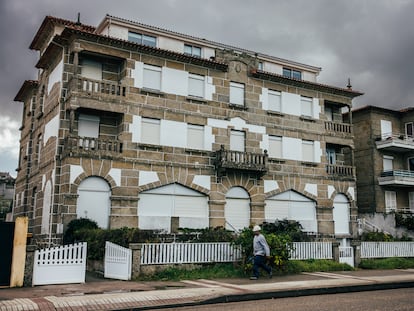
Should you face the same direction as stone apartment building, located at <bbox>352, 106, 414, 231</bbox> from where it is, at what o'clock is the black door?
The black door is roughly at 2 o'clock from the stone apartment building.

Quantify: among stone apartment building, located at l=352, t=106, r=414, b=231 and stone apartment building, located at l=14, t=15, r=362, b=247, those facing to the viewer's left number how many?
0

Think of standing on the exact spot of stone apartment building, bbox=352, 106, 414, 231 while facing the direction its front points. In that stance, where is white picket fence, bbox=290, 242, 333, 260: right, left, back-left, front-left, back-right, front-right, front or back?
front-right

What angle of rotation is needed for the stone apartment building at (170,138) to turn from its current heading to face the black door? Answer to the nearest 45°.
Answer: approximately 45° to its right

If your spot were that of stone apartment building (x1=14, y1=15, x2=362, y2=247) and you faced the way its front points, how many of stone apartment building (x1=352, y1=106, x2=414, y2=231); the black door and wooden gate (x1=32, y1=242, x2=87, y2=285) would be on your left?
1

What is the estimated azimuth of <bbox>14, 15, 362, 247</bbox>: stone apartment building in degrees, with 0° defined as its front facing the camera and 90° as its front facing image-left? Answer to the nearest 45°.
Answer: approximately 315°

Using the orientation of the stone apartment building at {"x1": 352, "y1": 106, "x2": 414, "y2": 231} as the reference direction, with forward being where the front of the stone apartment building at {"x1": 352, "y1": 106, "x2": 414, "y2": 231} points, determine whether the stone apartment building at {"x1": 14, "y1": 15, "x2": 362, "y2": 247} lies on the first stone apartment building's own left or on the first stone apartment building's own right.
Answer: on the first stone apartment building's own right

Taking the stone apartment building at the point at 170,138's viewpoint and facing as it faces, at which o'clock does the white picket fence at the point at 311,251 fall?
The white picket fence is roughly at 12 o'clock from the stone apartment building.

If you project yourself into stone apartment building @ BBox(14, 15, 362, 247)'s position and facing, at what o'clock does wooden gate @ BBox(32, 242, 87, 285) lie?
The wooden gate is roughly at 2 o'clock from the stone apartment building.

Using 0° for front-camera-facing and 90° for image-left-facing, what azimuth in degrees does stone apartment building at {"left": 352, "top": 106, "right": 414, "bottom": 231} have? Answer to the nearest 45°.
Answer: approximately 315°

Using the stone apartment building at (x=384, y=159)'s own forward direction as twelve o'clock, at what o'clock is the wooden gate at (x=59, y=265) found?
The wooden gate is roughly at 2 o'clock from the stone apartment building.

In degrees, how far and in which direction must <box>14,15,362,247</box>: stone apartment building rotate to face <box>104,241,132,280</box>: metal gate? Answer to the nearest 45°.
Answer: approximately 45° to its right
